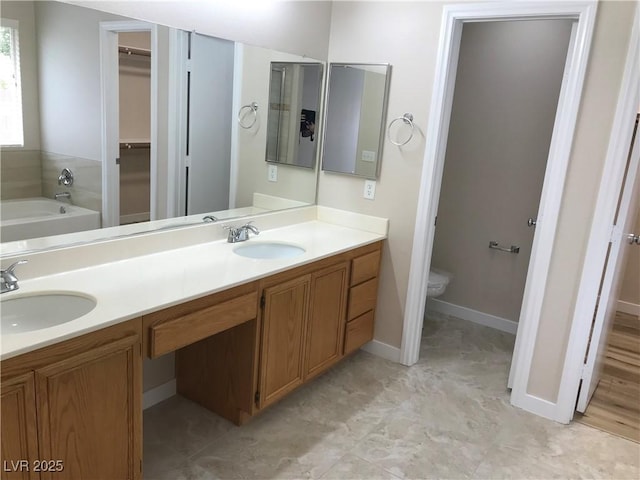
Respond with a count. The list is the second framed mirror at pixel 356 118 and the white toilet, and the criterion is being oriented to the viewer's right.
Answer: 1

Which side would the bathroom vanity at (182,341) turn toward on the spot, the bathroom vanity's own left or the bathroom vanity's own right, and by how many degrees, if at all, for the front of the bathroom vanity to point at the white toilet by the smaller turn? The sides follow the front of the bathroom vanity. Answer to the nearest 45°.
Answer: approximately 90° to the bathroom vanity's own left

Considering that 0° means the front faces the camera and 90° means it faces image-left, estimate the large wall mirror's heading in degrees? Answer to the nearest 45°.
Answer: approximately 315°

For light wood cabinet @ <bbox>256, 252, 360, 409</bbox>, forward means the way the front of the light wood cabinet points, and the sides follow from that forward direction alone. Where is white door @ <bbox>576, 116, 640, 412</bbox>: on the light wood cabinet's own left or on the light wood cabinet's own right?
on the light wood cabinet's own left

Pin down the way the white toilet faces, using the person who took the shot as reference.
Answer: facing to the right of the viewer

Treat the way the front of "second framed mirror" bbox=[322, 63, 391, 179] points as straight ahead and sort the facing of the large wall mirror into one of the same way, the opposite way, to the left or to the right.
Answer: to the left

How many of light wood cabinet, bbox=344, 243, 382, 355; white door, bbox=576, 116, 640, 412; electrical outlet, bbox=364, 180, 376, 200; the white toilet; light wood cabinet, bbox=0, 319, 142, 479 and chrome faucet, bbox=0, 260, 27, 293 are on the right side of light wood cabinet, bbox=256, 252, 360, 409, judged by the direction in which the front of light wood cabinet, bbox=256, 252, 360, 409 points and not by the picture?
2

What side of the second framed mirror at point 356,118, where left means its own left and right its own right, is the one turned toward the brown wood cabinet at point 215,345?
front

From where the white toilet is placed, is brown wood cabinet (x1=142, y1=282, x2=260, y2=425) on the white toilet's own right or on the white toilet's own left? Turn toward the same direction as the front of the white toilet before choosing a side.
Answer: on the white toilet's own right

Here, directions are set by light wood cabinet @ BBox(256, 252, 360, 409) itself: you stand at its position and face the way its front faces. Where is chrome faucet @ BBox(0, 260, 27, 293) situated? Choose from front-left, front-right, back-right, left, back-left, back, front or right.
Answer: right

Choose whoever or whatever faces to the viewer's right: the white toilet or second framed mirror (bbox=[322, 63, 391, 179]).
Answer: the white toilet

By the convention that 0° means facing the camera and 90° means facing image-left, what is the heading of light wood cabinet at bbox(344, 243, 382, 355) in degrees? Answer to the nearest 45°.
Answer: approximately 315°

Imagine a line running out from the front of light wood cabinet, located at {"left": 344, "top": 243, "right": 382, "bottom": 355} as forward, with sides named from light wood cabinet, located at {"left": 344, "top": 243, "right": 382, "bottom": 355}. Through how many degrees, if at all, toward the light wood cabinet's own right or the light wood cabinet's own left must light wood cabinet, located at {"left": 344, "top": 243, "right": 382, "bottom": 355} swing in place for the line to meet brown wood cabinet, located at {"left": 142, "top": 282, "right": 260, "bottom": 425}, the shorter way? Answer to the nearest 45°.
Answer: approximately 90° to the light wood cabinet's own right

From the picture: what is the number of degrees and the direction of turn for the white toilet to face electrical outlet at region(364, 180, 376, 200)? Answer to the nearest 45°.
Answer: approximately 135° to its right

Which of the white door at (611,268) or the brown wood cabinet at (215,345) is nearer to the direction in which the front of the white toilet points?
the white door

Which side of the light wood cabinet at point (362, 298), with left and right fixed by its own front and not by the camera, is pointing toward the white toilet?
left

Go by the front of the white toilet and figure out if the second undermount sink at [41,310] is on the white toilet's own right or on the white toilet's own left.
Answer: on the white toilet's own right
